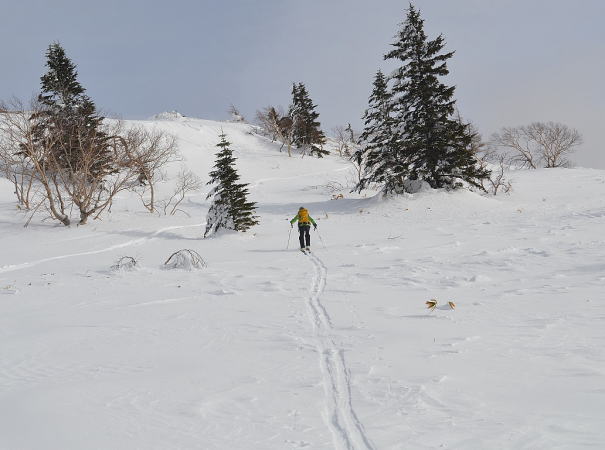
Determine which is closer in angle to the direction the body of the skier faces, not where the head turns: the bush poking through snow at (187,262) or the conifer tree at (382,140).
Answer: the conifer tree

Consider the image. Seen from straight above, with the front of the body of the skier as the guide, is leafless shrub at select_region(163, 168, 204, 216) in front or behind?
in front

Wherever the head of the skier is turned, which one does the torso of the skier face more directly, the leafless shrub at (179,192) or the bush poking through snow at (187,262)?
the leafless shrub

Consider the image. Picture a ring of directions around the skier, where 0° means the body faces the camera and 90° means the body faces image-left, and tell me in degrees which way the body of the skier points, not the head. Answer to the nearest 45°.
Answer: approximately 180°

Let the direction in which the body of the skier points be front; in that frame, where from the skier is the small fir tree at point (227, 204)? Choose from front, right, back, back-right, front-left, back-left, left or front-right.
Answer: front-left

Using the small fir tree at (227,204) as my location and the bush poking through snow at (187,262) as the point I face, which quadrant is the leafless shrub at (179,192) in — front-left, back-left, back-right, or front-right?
back-right

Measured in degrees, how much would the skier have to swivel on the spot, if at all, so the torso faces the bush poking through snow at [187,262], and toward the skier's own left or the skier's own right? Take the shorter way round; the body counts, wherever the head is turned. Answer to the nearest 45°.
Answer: approximately 135° to the skier's own left

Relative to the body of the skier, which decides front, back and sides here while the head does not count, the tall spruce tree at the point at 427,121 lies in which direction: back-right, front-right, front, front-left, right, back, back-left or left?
front-right

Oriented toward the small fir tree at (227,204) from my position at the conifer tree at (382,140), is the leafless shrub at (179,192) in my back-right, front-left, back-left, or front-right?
front-right

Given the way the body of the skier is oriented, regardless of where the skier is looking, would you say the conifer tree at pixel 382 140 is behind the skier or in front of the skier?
in front
